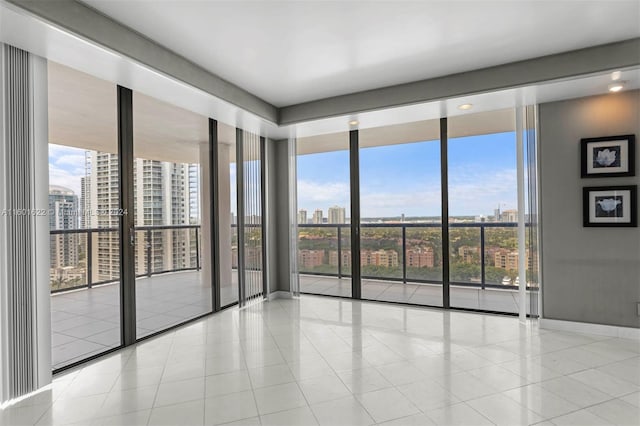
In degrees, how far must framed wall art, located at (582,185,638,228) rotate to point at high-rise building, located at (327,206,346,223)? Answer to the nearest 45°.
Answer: approximately 90° to its right

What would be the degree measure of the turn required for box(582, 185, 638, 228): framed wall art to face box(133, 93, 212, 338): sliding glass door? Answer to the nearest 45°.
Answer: approximately 45° to its right

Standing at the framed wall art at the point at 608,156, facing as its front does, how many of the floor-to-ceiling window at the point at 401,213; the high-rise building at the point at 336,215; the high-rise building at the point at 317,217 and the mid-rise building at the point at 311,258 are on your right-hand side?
4

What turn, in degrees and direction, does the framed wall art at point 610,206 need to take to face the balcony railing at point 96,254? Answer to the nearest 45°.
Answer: approximately 45° to its right

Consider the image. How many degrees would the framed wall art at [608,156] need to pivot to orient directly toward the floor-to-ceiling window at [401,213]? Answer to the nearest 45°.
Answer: approximately 90° to its right

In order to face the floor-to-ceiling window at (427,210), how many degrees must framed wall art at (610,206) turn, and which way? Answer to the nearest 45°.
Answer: approximately 90° to its right
